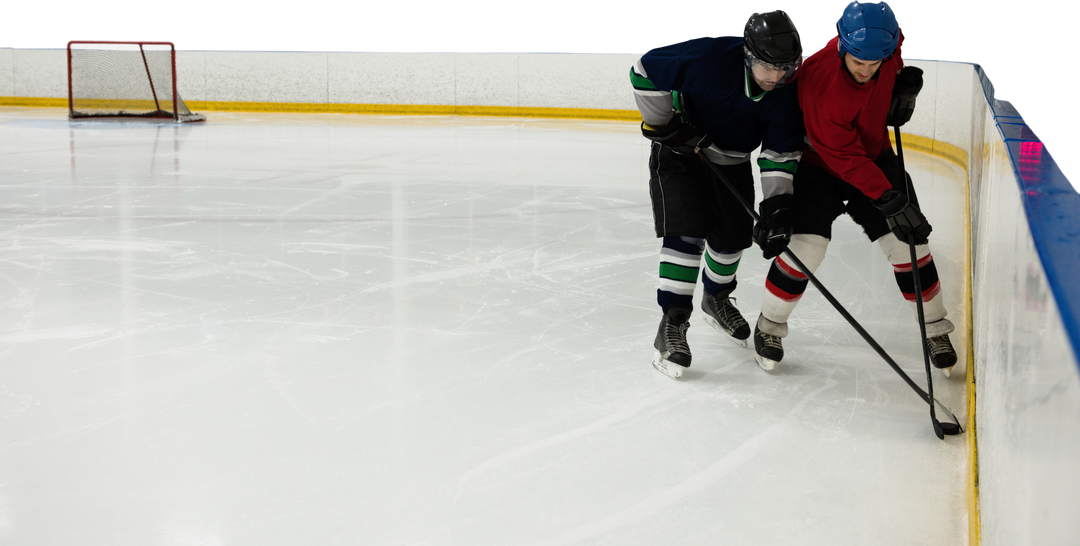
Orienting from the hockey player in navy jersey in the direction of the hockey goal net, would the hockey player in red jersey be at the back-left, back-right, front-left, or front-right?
back-right

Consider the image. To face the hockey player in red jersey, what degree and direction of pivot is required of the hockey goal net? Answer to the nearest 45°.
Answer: approximately 45° to its left

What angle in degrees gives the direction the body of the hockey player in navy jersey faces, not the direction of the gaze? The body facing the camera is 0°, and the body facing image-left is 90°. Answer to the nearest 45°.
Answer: approximately 315°

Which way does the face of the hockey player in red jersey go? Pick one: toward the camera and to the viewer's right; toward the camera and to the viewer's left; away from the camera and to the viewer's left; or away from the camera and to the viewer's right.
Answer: toward the camera and to the viewer's right

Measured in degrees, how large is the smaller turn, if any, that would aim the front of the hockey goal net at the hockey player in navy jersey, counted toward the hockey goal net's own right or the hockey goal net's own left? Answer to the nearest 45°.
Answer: approximately 45° to the hockey goal net's own left

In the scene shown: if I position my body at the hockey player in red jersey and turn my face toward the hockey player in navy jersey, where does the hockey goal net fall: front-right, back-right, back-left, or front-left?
front-right

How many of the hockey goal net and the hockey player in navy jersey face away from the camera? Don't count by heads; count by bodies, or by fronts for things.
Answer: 0

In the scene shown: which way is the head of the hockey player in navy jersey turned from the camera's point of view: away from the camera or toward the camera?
toward the camera
